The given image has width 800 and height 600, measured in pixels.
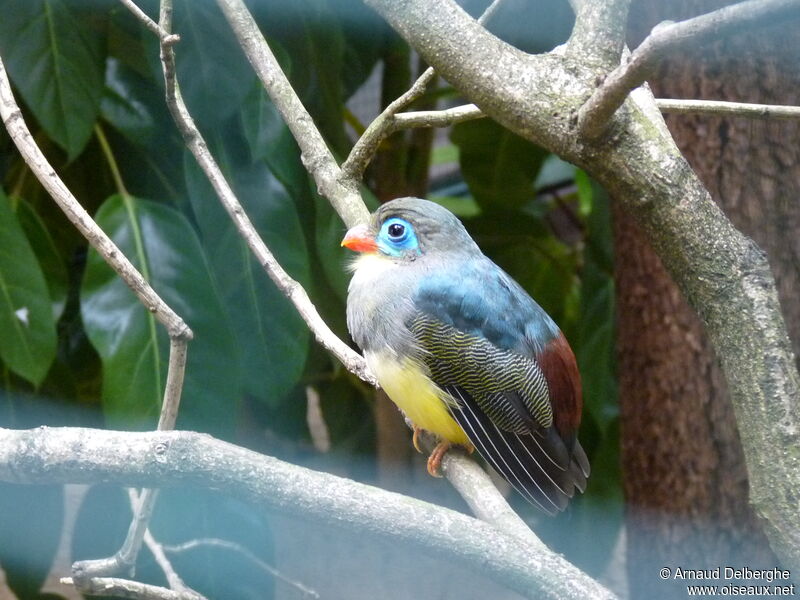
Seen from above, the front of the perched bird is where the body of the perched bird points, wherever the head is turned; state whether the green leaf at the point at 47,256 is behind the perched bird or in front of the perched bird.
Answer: in front

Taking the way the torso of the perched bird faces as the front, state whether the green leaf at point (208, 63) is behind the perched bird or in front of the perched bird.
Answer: in front

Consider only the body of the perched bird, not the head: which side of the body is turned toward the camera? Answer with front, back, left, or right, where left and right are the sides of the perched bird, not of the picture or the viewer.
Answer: left

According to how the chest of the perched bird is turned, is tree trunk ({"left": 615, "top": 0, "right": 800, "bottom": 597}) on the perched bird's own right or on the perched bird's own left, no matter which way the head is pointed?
on the perched bird's own right
